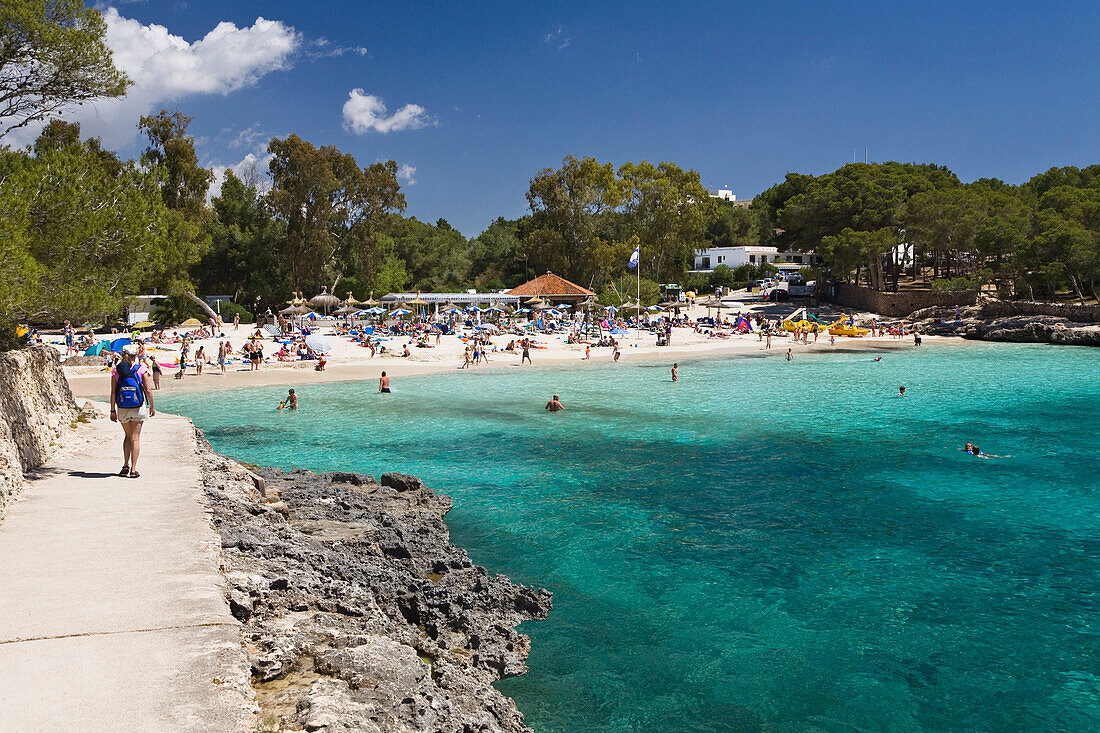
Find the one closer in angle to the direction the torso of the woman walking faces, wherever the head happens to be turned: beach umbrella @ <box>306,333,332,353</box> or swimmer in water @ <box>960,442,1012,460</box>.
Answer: the beach umbrella

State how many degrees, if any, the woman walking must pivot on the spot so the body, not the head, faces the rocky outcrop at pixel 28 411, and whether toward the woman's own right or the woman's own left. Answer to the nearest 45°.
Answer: approximately 45° to the woman's own left

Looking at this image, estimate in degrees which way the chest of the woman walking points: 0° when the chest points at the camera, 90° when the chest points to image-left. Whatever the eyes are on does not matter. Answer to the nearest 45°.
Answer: approximately 180°

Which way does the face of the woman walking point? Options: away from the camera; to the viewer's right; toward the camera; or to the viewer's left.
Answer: away from the camera

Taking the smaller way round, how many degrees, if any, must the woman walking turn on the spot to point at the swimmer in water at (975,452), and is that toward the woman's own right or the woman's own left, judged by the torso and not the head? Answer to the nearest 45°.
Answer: approximately 90° to the woman's own right

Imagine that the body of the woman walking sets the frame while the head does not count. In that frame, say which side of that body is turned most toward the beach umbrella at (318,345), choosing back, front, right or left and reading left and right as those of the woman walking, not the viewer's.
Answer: front

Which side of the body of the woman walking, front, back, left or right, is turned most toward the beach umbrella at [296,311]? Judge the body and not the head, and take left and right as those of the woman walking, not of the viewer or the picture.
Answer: front
